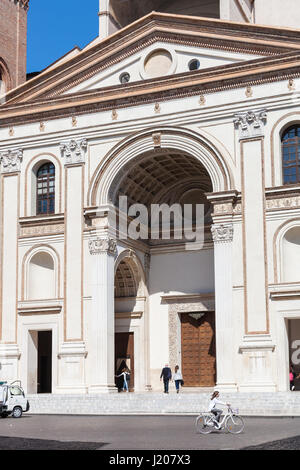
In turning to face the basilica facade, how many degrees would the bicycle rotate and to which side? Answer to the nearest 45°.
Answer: approximately 90° to its left

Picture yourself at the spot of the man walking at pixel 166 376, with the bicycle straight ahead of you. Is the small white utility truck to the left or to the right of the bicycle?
right

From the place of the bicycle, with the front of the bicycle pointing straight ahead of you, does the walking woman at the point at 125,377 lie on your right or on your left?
on your left

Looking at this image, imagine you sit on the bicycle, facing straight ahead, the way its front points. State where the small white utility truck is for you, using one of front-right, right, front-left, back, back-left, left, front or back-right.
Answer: back-left

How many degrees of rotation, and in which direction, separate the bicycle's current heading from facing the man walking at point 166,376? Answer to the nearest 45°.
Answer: approximately 90° to its left

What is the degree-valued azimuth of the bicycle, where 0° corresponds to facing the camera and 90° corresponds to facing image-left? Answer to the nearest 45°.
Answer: approximately 270°

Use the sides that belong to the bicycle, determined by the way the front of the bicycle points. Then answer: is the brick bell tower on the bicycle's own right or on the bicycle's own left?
on the bicycle's own left
